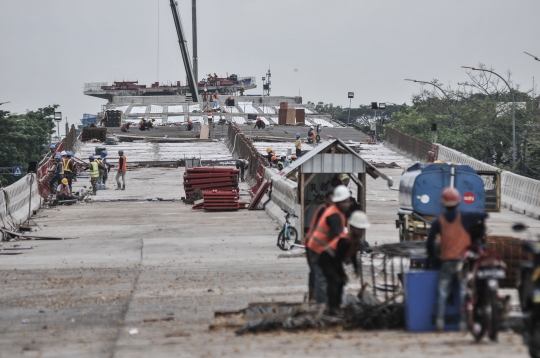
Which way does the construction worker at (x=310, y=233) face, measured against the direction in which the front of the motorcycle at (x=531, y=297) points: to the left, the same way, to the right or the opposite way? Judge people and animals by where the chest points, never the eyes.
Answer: to the left

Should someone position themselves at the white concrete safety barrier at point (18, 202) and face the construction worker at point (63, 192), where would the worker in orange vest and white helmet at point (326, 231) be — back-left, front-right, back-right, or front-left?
back-right

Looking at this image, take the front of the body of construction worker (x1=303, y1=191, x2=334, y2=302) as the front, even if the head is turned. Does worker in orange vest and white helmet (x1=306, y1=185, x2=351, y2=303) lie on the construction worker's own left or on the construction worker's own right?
on the construction worker's own right

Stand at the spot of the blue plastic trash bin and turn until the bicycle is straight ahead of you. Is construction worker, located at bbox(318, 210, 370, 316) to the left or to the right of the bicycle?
left
